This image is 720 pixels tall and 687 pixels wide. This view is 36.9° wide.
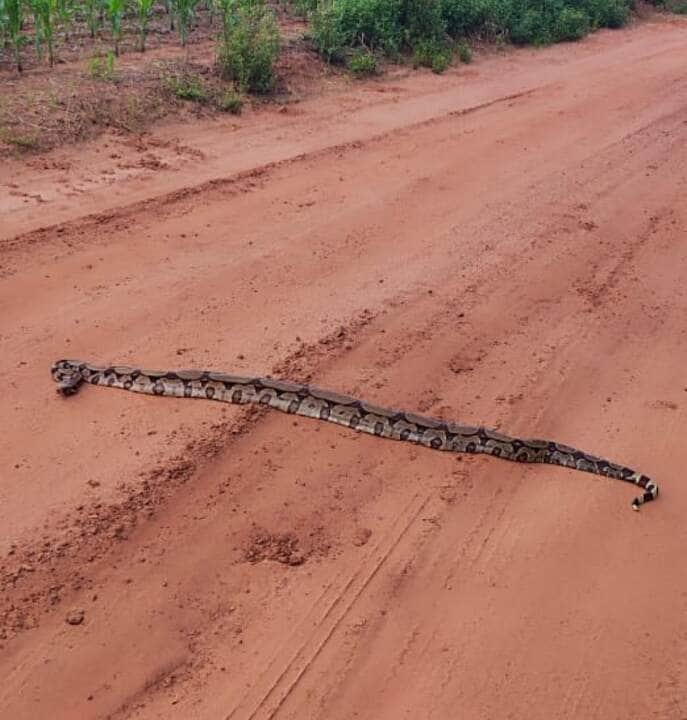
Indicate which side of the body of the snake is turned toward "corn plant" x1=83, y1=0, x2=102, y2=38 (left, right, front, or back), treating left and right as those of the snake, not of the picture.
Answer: right

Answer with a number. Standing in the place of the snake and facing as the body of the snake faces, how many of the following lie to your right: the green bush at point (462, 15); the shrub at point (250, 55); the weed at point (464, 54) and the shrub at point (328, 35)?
4

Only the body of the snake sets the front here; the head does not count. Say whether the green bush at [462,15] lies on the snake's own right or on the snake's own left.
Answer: on the snake's own right

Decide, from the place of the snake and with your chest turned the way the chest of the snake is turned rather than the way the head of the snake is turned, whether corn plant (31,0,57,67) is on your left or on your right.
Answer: on your right

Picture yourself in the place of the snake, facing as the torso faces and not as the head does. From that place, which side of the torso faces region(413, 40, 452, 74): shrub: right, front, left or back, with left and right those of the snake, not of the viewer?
right

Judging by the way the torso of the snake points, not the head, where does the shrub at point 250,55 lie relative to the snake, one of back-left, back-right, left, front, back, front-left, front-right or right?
right

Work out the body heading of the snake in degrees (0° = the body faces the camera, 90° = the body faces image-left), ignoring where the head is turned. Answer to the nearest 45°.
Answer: approximately 90°

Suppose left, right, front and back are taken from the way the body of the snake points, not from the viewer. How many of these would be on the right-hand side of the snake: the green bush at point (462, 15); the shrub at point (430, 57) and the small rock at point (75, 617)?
2

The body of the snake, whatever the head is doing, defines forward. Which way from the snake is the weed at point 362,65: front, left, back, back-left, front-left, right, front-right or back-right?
right

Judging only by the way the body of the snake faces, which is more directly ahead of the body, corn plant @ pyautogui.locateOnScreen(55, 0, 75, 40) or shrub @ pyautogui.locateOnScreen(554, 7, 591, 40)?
the corn plant

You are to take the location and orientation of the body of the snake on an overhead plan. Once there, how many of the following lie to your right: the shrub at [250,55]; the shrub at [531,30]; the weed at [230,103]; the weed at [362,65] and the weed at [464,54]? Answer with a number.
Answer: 5

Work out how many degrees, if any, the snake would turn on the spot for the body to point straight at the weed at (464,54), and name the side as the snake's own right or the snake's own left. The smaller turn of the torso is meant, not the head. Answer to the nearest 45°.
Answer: approximately 90° to the snake's own right

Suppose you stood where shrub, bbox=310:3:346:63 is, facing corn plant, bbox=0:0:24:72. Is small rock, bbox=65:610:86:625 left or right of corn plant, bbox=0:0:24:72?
left
